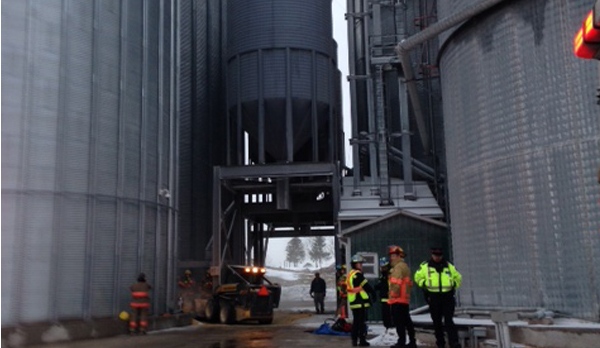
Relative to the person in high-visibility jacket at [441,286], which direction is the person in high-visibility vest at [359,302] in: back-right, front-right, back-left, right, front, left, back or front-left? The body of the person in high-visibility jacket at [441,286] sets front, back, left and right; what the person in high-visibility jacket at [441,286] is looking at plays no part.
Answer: back-right

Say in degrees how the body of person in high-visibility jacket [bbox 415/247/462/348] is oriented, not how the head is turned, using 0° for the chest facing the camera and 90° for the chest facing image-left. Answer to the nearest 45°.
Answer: approximately 0°

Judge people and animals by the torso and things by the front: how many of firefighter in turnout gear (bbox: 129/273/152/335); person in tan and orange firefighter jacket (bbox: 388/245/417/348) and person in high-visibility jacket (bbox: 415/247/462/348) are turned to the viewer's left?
1

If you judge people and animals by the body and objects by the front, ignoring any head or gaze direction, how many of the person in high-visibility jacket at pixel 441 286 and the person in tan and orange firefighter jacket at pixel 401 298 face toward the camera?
1

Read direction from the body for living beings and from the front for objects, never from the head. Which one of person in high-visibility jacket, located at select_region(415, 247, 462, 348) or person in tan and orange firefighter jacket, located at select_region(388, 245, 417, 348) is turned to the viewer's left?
person in tan and orange firefighter jacket, located at select_region(388, 245, 417, 348)

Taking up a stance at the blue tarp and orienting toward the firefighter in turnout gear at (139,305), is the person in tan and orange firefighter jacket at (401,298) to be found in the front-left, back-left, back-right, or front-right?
back-left

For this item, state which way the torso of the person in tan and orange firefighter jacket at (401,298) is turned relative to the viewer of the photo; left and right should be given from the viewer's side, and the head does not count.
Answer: facing to the left of the viewer
